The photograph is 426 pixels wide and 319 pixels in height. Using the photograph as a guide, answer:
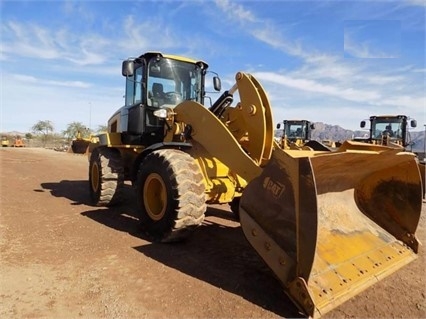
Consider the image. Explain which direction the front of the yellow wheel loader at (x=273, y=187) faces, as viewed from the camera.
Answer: facing the viewer and to the right of the viewer

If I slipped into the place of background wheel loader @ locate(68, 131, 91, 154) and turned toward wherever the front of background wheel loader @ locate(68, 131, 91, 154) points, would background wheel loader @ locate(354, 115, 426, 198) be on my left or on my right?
on my left

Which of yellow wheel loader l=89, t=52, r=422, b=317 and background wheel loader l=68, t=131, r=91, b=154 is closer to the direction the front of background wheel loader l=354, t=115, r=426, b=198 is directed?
the yellow wheel loader

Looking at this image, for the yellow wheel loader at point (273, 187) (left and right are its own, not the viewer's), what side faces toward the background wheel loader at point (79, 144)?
back

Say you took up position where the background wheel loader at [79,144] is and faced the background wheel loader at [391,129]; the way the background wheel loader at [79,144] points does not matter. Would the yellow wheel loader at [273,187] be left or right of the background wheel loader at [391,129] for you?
right

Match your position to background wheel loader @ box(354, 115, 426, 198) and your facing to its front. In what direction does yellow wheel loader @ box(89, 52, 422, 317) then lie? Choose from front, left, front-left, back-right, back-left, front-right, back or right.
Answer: front

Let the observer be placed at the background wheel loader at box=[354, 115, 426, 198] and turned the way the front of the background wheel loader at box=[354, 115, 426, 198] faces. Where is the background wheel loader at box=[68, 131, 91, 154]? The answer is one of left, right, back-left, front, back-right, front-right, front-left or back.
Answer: right

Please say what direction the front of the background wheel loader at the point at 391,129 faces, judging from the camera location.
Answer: facing the viewer

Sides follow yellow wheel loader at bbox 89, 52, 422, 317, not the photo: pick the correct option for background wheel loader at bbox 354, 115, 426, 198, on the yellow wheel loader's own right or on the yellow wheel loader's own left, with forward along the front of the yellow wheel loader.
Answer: on the yellow wheel loader's own left
